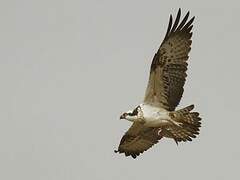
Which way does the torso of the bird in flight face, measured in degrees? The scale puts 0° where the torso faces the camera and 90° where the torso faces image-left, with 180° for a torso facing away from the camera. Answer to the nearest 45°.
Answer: approximately 90°
